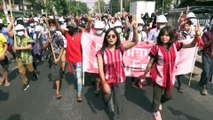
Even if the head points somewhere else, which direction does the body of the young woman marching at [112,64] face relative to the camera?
toward the camera

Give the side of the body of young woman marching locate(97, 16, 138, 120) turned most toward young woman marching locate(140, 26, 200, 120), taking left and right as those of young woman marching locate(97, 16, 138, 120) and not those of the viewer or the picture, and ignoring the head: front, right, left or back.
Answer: left

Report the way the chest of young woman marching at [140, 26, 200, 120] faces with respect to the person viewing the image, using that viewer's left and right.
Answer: facing the viewer

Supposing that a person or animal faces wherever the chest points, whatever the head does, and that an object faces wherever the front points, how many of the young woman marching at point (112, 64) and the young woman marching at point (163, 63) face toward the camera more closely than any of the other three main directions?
2

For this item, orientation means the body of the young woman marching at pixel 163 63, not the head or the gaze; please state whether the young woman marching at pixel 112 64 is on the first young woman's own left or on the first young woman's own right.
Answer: on the first young woman's own right
